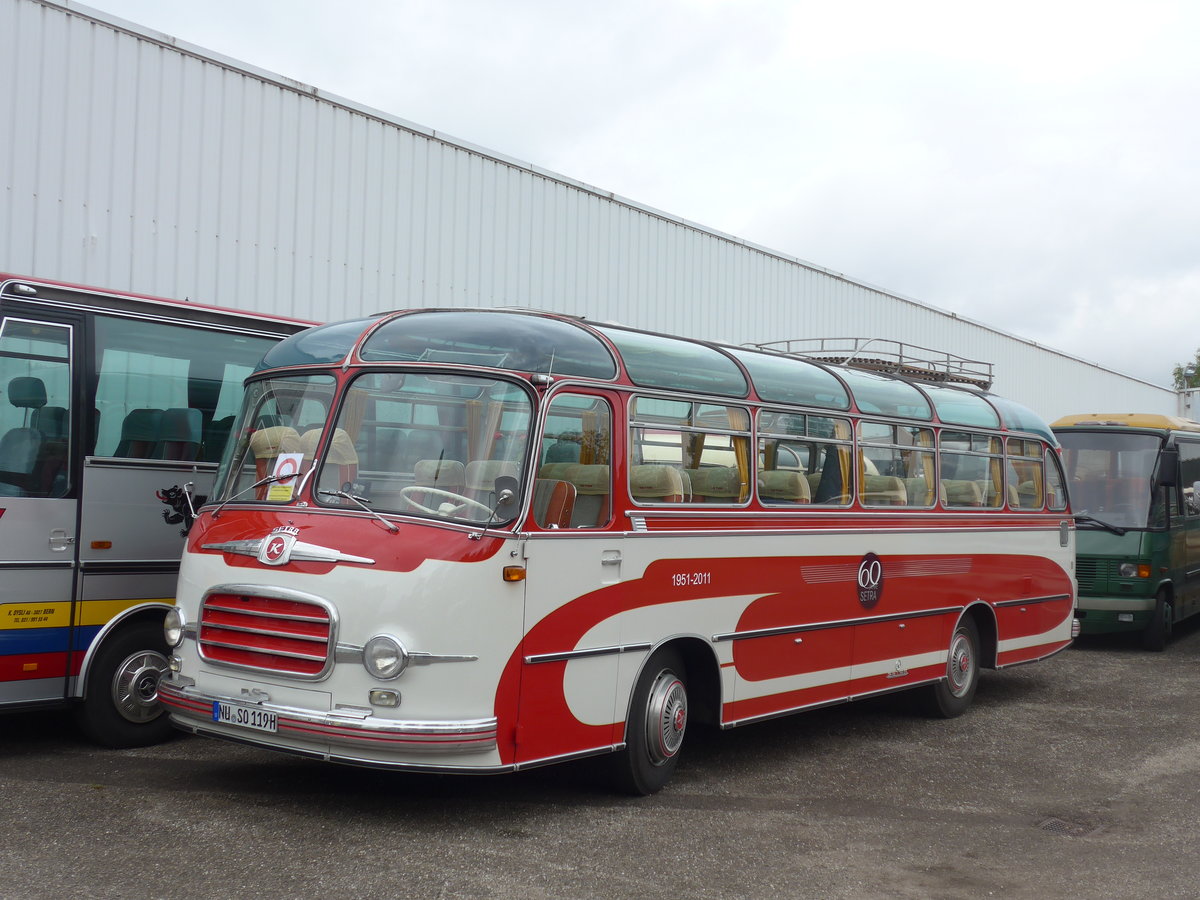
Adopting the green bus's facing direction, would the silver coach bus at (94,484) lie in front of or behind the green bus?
in front

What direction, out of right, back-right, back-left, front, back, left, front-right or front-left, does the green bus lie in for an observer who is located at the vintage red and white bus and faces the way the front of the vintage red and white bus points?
back

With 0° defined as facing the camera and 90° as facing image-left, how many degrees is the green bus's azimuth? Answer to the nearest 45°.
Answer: approximately 45°

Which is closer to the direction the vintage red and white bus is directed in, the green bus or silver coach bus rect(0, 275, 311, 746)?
the silver coach bus

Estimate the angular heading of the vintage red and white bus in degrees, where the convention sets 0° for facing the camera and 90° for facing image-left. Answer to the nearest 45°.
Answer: approximately 45°
